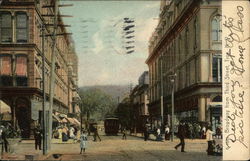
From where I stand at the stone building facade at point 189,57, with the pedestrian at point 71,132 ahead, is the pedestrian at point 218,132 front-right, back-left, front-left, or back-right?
front-left
